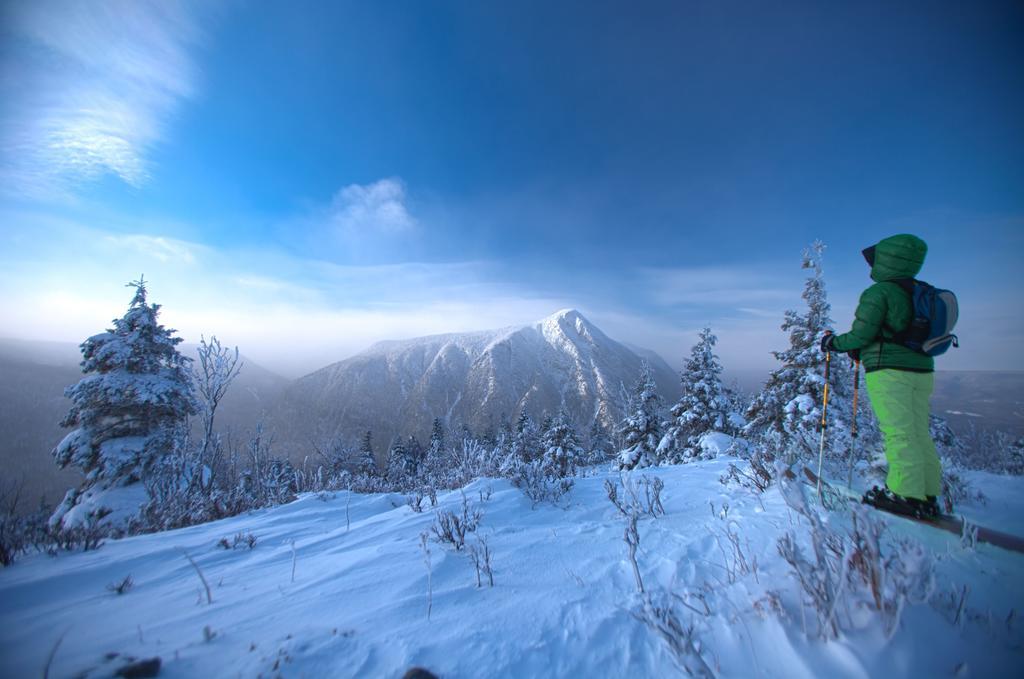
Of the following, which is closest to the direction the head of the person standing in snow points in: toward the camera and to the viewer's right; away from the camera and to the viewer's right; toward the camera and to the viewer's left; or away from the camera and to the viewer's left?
away from the camera and to the viewer's left

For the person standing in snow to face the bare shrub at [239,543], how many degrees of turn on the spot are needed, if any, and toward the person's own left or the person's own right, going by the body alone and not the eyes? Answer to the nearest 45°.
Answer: approximately 45° to the person's own left

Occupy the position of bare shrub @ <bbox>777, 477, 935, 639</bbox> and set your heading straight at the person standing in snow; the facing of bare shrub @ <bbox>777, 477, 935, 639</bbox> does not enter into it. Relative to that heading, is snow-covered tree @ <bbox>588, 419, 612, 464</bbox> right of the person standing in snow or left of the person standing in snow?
left

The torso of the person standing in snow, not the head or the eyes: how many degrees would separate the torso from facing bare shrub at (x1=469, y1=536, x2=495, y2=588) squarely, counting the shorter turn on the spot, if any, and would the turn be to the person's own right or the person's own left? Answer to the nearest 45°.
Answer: approximately 45° to the person's own left

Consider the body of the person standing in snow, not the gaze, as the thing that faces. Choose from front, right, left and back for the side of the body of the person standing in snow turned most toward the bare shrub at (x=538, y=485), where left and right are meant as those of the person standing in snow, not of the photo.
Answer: front

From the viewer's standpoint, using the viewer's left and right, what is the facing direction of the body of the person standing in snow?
facing to the left of the viewer

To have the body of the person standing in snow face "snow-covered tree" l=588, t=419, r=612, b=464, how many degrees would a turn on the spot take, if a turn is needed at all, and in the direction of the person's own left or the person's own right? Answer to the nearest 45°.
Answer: approximately 45° to the person's own right
